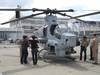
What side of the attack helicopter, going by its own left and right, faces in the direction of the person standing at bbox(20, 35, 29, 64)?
right

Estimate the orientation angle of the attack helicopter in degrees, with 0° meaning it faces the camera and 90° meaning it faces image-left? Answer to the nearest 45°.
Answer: approximately 315°
